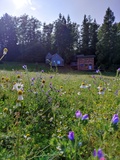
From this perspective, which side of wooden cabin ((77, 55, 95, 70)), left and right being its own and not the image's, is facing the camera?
front

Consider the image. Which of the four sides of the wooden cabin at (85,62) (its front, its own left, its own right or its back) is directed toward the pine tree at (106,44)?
left
